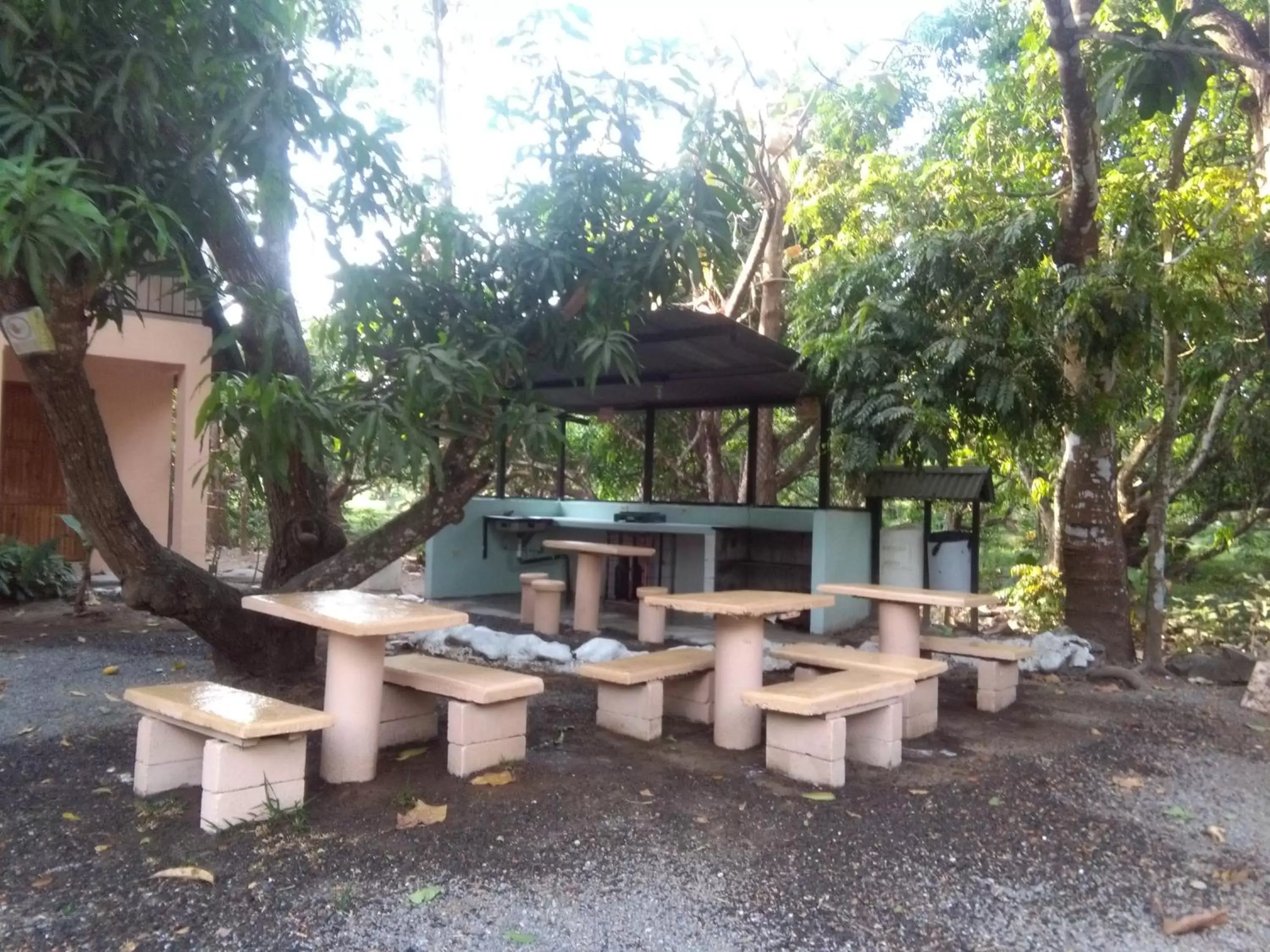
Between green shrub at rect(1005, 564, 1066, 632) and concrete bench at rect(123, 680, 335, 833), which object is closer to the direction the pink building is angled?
the concrete bench

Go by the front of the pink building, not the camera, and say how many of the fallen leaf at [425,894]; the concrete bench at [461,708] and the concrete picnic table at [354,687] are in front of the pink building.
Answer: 3

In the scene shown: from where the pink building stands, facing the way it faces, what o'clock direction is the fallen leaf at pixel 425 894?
The fallen leaf is roughly at 12 o'clock from the pink building.

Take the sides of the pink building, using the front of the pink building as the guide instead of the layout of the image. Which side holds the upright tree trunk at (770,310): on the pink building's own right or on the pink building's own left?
on the pink building's own left

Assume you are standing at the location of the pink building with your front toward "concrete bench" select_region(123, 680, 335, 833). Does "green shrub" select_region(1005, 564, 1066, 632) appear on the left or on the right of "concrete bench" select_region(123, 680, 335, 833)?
left

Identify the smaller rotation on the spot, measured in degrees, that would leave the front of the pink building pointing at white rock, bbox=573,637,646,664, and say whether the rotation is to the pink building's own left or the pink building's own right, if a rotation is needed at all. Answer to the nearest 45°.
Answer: approximately 45° to the pink building's own left

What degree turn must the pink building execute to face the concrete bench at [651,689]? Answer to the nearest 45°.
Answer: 0° — it already faces it

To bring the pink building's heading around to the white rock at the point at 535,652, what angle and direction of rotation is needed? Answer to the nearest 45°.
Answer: approximately 45° to its left

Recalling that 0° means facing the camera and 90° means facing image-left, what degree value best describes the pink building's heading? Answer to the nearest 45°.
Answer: approximately 0°

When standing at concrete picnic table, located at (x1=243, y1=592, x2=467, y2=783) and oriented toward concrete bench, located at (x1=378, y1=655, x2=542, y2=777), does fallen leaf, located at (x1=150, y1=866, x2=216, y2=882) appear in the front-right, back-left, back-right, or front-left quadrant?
back-right

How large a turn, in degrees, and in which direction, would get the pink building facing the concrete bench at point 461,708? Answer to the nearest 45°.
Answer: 0° — it already faces it
